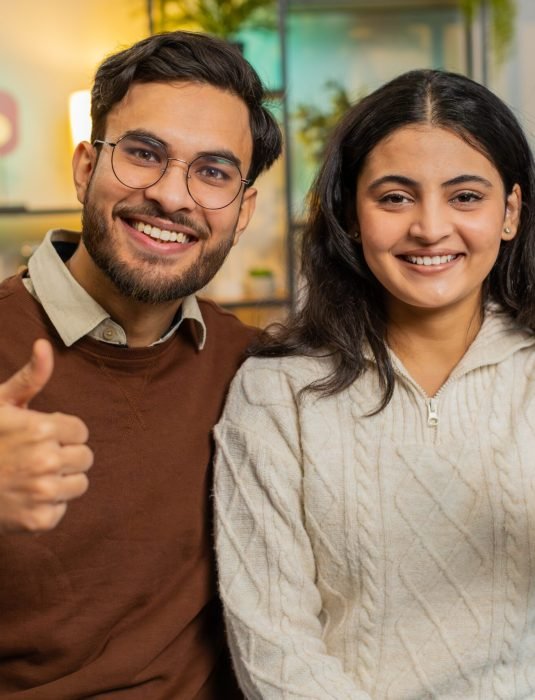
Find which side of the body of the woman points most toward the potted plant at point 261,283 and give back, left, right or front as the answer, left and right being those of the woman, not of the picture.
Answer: back

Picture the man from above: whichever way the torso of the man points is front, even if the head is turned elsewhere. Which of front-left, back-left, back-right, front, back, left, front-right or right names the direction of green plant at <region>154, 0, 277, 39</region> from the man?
back

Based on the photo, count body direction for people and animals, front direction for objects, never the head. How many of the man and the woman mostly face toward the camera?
2

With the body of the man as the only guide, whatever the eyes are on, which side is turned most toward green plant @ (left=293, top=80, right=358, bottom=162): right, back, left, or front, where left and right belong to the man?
back

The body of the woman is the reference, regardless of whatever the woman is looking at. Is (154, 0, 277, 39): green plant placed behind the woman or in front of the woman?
behind

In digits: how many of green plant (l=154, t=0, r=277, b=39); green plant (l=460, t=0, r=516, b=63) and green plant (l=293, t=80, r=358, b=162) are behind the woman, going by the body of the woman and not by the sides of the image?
3

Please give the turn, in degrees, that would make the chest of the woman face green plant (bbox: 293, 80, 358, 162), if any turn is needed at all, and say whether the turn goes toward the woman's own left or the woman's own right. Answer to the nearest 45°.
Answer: approximately 180°

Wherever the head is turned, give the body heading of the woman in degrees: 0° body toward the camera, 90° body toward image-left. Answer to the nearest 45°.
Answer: approximately 0°
